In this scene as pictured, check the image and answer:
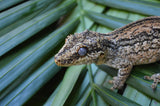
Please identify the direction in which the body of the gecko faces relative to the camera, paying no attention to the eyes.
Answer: to the viewer's left
